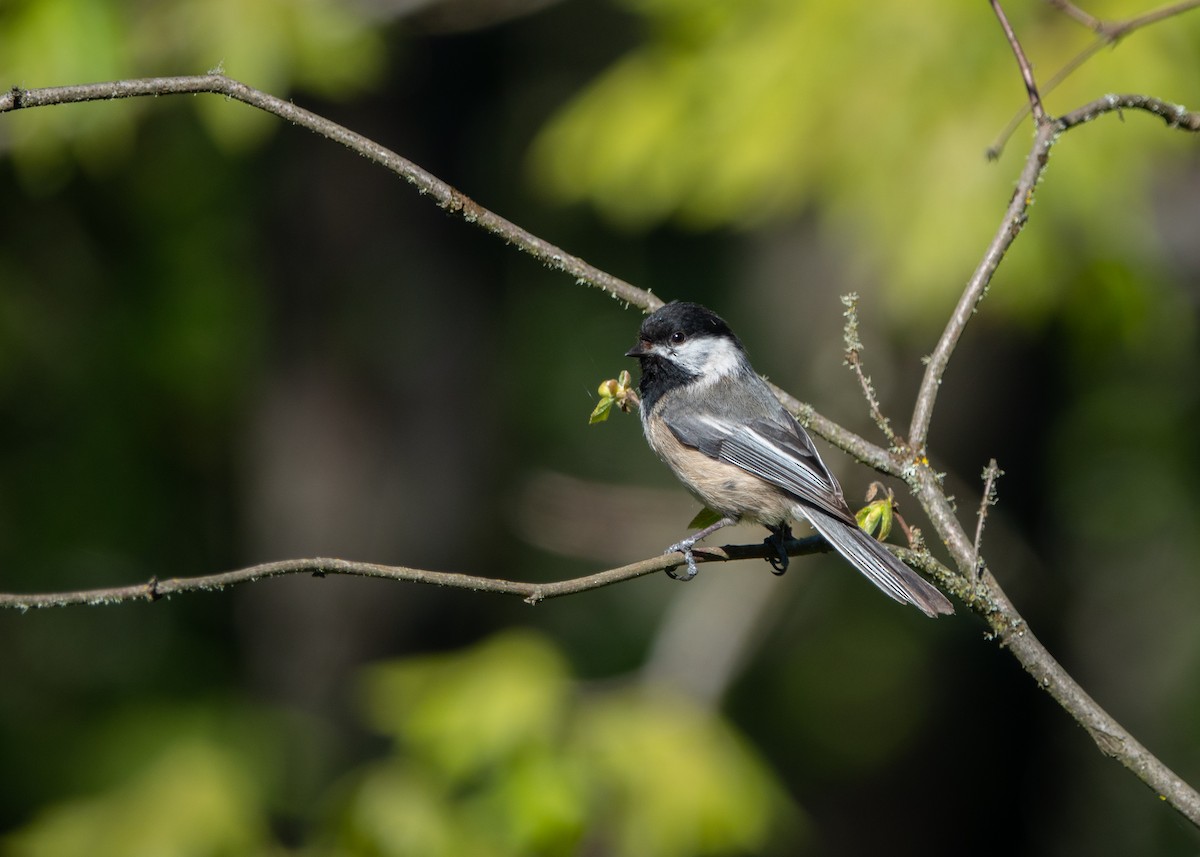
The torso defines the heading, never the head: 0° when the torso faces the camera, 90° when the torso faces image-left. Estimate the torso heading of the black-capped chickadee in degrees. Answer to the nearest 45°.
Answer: approximately 90°
